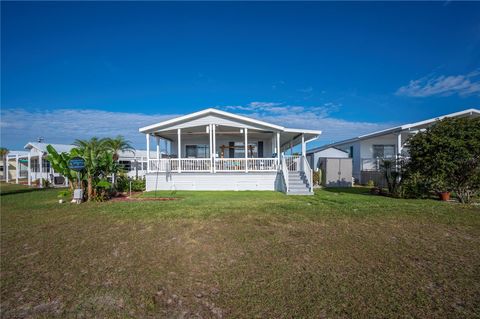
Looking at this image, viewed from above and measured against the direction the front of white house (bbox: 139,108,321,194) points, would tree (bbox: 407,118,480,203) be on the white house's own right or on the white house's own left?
on the white house's own left

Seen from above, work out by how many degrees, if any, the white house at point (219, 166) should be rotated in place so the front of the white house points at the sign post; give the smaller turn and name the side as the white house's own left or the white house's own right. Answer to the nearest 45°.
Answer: approximately 45° to the white house's own right

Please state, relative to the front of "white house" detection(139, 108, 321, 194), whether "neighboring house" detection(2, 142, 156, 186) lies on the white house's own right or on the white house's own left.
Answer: on the white house's own right

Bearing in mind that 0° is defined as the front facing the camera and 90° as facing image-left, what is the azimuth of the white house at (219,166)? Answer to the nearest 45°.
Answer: approximately 0°

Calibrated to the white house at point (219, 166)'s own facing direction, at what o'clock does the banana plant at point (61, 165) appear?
The banana plant is roughly at 2 o'clock from the white house.
